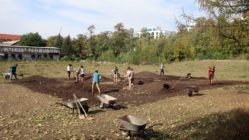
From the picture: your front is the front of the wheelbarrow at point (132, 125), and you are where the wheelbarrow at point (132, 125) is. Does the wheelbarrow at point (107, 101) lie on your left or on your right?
on your right

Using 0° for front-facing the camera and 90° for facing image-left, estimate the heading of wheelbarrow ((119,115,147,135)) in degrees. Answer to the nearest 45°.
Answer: approximately 45°
